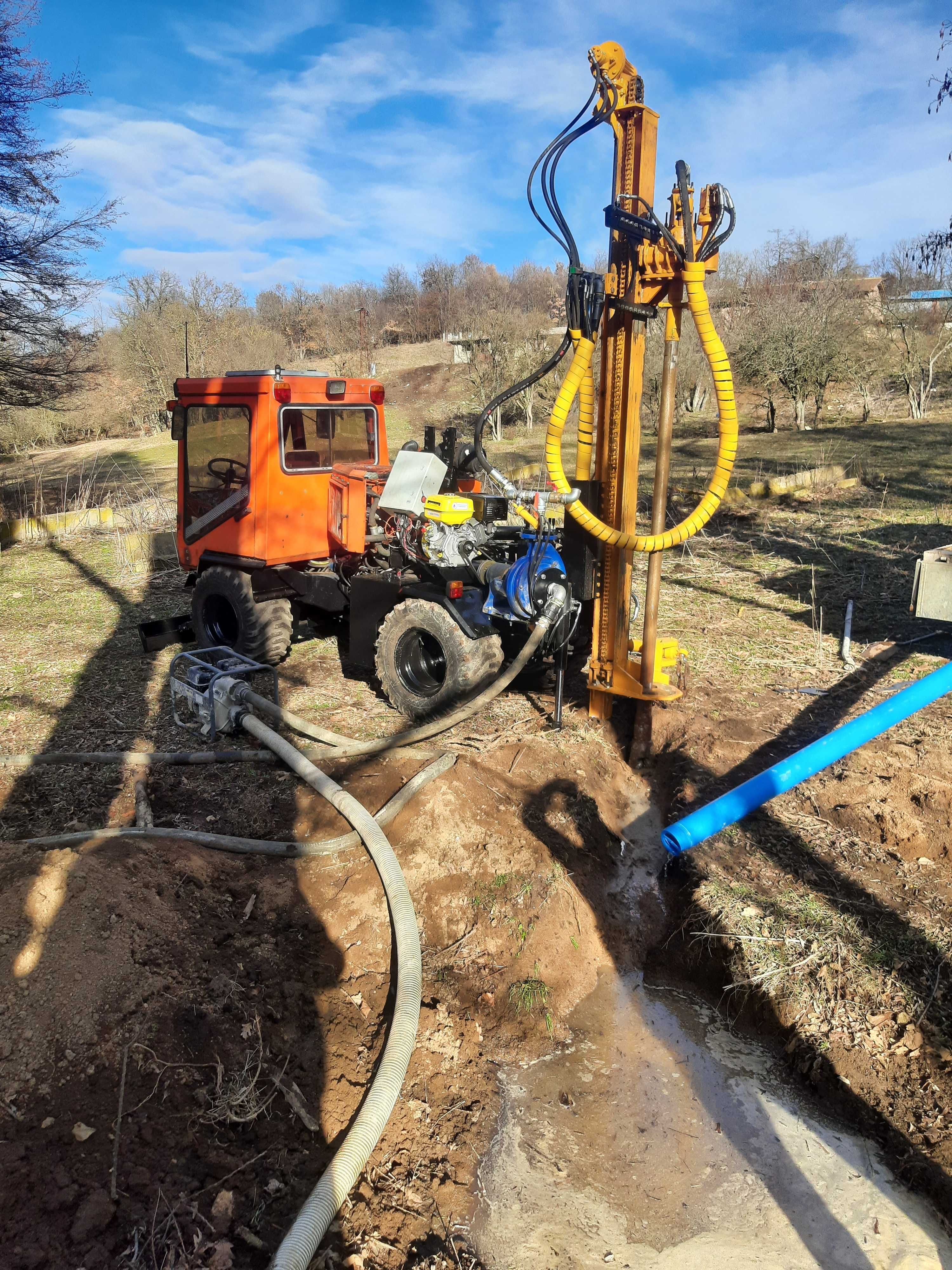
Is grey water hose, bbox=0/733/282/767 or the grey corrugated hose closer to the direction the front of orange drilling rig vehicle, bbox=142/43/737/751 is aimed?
the grey water hose

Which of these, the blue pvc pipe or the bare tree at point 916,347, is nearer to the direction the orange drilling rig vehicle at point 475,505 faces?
the bare tree

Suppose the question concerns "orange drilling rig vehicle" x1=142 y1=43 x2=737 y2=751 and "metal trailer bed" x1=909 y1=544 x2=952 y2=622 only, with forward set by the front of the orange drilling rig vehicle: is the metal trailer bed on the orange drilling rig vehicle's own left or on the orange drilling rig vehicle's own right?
on the orange drilling rig vehicle's own right

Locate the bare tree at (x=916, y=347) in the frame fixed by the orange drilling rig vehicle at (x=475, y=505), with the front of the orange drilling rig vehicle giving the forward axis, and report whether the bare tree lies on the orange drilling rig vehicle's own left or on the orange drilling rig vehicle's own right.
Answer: on the orange drilling rig vehicle's own right

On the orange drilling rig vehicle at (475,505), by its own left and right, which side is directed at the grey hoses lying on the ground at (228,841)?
left

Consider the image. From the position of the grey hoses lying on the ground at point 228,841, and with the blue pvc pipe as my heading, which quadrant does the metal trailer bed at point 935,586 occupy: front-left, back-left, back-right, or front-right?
front-left

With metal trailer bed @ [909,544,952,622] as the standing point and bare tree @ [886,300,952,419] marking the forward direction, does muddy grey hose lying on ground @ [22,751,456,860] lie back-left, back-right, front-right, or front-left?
back-left

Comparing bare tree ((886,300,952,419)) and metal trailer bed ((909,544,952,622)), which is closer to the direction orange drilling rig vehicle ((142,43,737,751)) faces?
the bare tree

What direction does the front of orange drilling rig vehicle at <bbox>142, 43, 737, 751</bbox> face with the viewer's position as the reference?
facing away from the viewer and to the left of the viewer

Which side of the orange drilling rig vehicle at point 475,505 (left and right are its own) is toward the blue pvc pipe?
back

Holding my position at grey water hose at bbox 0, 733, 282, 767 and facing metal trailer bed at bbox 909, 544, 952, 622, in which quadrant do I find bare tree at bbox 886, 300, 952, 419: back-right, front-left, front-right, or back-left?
front-left
